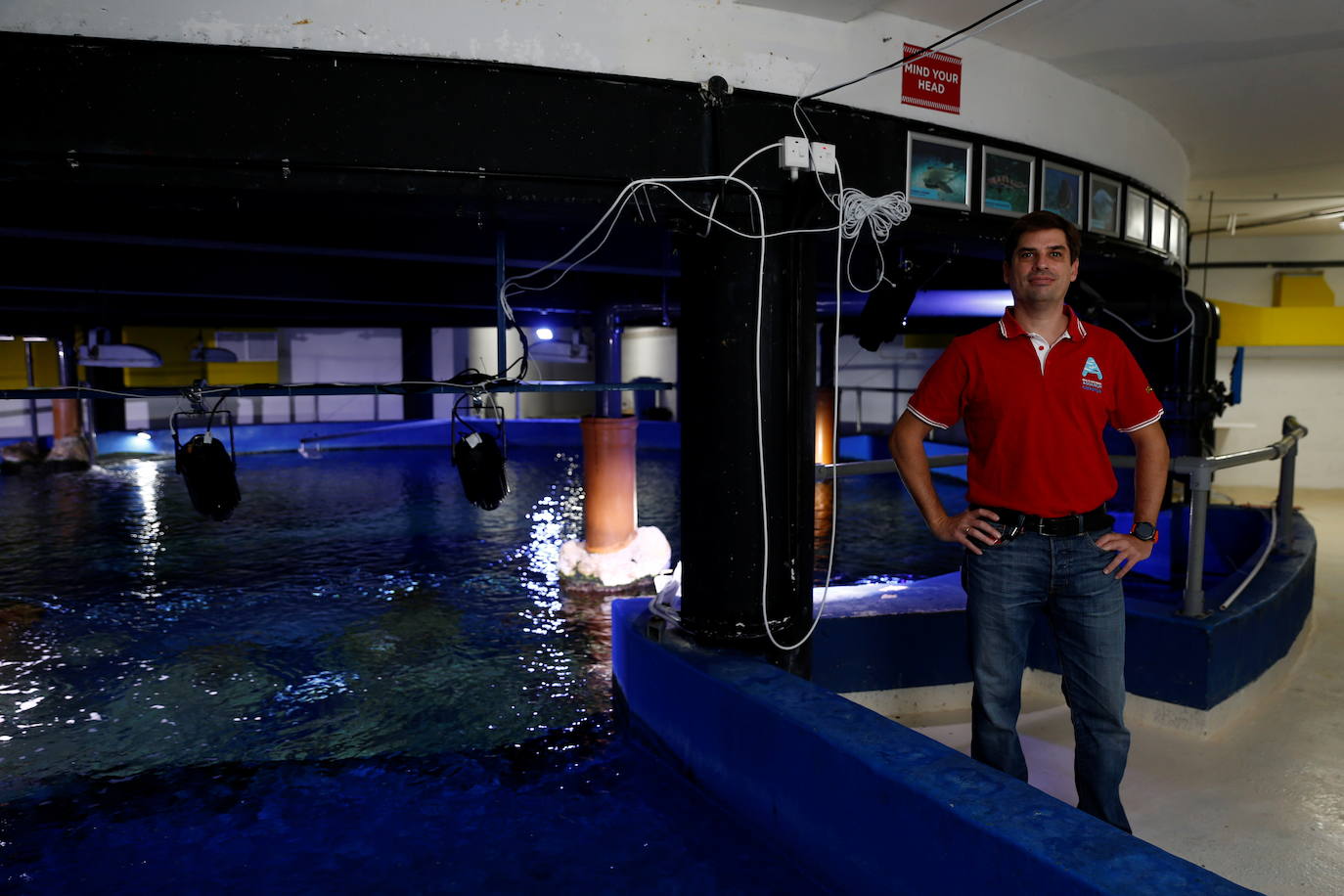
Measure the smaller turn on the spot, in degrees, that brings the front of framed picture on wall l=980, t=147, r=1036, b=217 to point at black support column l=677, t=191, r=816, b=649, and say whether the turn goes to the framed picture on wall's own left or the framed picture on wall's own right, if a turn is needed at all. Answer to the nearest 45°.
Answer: approximately 90° to the framed picture on wall's own right

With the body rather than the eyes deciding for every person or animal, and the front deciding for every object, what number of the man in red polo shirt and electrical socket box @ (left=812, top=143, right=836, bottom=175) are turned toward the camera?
2

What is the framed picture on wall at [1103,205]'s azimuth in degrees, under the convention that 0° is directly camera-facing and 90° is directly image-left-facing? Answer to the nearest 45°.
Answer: approximately 315°

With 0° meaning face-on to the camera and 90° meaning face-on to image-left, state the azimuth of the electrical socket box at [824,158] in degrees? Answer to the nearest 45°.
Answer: approximately 0°

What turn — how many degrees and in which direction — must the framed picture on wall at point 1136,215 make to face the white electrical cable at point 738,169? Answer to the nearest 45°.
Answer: approximately 90° to its right

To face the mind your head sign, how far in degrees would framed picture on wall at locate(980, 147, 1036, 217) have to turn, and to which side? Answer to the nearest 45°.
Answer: approximately 90° to its right

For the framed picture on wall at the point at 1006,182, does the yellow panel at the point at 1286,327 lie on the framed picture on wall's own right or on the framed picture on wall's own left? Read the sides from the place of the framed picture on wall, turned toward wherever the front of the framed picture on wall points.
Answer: on the framed picture on wall's own left

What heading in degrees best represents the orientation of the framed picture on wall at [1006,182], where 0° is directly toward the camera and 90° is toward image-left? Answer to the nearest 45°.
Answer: approximately 315°
